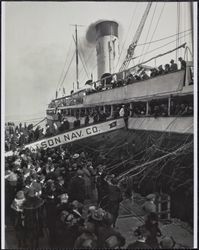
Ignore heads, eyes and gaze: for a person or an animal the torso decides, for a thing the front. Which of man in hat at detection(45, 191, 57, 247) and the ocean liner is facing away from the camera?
the man in hat

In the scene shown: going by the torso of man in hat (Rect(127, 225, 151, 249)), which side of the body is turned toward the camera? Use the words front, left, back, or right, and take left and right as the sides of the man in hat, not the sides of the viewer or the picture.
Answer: back

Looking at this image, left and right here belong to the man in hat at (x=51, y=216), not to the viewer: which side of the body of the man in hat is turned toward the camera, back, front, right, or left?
back
